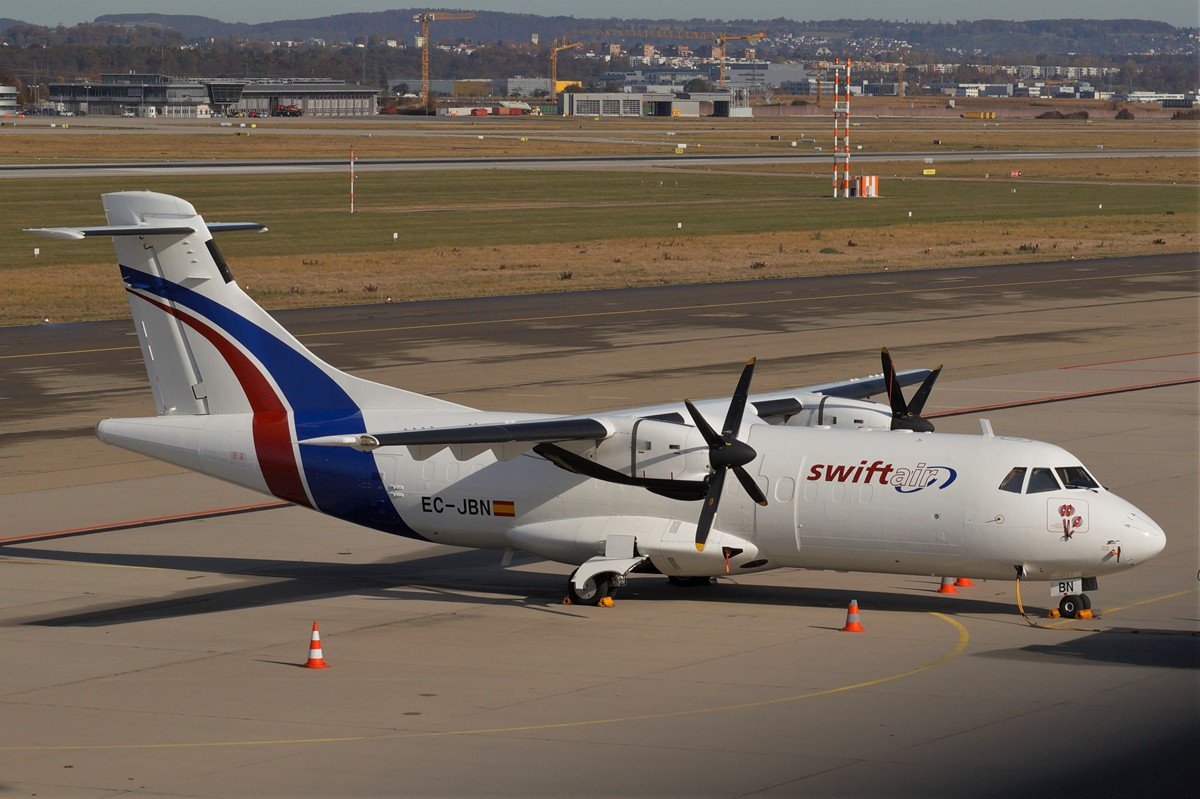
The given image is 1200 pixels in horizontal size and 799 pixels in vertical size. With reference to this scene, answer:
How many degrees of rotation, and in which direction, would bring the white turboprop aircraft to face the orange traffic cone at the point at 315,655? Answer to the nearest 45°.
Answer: approximately 90° to its right

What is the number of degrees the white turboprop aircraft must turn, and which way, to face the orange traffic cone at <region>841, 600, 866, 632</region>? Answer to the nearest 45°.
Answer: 0° — it already faces it

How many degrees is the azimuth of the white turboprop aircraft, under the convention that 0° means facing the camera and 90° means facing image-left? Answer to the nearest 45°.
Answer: approximately 315°
